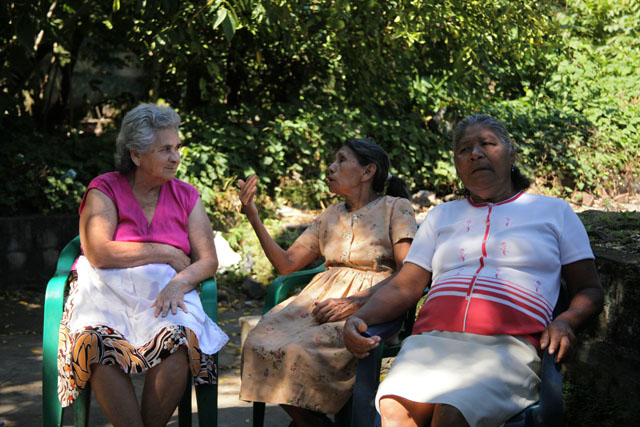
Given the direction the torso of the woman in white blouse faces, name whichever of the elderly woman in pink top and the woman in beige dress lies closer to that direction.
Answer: the elderly woman in pink top

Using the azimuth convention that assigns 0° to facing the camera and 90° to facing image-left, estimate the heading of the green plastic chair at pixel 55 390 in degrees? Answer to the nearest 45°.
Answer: approximately 0°

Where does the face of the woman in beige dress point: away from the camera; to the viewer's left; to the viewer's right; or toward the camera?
to the viewer's left

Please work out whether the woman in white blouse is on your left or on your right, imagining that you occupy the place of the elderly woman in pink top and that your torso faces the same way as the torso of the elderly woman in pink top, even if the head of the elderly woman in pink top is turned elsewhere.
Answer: on your left

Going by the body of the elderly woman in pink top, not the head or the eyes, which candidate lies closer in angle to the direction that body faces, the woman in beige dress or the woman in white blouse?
the woman in white blouse

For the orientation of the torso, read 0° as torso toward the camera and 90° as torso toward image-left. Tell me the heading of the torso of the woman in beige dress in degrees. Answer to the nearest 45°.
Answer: approximately 45°

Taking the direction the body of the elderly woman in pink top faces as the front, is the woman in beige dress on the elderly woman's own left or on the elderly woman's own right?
on the elderly woman's own left

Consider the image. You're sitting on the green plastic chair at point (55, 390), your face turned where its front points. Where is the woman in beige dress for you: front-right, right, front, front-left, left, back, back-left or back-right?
left

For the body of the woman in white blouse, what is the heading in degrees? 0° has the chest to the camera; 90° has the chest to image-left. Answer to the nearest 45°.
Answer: approximately 45°
